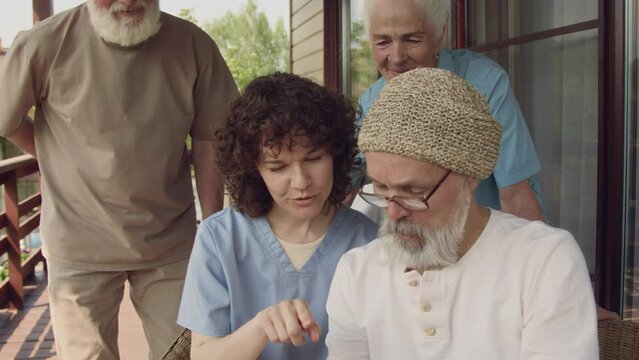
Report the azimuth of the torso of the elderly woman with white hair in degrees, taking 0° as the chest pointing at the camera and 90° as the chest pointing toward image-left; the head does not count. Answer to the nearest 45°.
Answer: approximately 45°

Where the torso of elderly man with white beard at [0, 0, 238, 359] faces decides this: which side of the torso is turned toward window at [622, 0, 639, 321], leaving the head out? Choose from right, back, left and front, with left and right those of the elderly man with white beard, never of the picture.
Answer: left

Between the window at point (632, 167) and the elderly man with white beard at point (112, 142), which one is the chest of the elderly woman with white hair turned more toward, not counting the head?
the elderly man with white beard

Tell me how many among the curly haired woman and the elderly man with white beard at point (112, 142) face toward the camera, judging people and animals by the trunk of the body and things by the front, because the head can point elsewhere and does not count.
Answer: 2

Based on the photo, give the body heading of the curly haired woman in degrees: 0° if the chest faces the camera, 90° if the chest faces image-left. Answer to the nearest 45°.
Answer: approximately 0°

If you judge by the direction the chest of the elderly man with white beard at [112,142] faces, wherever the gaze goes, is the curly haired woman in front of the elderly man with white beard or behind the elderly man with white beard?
in front

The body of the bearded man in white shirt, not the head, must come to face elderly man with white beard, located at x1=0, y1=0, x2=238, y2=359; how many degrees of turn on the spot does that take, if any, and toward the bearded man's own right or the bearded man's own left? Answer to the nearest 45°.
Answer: approximately 90° to the bearded man's own right

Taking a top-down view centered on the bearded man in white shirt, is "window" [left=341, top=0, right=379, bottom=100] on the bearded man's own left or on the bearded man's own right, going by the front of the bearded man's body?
on the bearded man's own right

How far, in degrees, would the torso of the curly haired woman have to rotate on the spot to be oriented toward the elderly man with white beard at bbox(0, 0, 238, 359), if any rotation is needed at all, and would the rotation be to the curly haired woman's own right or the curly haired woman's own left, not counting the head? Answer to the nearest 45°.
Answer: approximately 135° to the curly haired woman's own right

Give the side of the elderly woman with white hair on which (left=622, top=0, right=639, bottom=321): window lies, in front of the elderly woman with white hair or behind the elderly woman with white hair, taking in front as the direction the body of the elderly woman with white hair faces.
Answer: behind

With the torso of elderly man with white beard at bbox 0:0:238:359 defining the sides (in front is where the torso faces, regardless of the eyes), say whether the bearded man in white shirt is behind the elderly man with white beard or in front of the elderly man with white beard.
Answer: in front
